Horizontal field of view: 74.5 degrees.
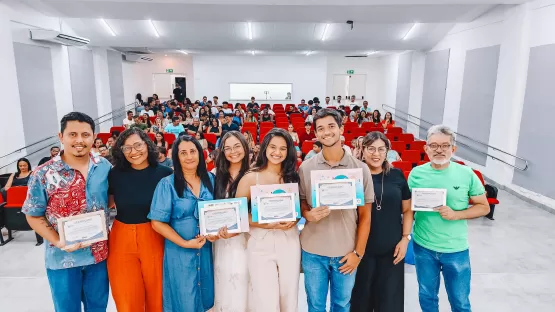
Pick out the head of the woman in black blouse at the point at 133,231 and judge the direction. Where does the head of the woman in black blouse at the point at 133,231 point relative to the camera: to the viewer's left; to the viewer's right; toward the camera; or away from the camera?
toward the camera

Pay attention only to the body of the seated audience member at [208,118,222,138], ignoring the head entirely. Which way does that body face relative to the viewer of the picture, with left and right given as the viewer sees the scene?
facing the viewer

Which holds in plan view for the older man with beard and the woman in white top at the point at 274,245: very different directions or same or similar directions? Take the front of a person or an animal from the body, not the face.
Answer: same or similar directions

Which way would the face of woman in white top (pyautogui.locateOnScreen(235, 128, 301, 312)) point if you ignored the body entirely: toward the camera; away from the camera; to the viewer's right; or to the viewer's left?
toward the camera

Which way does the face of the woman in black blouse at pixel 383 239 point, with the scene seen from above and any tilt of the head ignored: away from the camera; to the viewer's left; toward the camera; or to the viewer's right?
toward the camera

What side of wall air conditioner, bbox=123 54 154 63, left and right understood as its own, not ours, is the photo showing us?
front

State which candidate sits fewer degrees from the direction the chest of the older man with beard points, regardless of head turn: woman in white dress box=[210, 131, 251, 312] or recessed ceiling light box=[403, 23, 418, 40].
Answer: the woman in white dress

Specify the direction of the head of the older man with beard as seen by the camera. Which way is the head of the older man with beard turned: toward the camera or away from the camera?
toward the camera

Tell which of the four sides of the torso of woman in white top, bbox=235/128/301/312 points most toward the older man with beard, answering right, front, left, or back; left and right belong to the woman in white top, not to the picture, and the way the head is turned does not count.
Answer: left

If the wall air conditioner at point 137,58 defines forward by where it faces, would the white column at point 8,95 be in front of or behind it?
in front

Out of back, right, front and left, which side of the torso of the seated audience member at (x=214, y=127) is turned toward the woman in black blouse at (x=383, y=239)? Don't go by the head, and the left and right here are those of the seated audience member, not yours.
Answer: front
